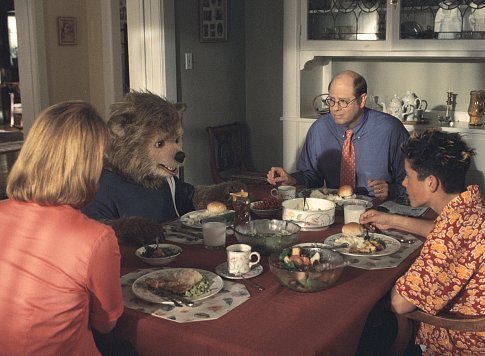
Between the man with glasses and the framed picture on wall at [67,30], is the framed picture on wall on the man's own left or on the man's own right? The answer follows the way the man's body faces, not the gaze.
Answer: on the man's own right

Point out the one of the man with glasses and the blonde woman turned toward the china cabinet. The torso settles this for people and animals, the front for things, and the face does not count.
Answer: the blonde woman

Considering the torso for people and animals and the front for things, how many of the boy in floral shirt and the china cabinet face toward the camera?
1

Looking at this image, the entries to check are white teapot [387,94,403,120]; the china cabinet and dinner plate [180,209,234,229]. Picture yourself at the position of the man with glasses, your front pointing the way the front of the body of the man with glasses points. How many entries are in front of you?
1

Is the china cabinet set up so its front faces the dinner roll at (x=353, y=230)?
yes

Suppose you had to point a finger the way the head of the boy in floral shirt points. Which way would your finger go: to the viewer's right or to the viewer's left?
to the viewer's left

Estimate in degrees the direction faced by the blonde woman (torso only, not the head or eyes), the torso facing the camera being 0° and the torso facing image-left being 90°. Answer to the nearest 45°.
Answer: approximately 225°

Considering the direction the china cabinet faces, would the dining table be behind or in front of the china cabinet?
in front

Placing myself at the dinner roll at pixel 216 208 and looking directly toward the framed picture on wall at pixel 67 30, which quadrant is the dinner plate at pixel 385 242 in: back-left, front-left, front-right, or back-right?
back-right

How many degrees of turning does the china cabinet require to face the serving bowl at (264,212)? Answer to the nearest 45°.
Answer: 0° — it already faces it

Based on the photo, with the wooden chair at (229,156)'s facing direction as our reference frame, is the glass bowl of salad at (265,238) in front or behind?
in front

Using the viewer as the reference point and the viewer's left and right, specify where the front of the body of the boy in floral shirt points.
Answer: facing away from the viewer and to the left of the viewer

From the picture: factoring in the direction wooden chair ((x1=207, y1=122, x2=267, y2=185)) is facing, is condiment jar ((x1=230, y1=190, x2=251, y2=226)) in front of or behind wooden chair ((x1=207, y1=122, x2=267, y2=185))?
in front
